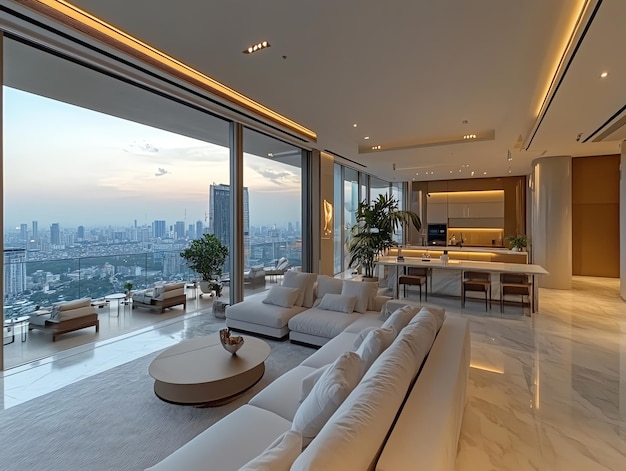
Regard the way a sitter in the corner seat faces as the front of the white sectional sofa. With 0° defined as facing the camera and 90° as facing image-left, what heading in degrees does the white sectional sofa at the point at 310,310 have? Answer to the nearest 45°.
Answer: approximately 45°

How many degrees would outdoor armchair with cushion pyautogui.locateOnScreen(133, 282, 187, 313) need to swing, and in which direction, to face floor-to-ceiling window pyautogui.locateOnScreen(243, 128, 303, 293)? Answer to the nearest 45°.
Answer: approximately 135° to its right

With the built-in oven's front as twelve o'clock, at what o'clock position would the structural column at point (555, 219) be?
The structural column is roughly at 11 o'clock from the built-in oven.

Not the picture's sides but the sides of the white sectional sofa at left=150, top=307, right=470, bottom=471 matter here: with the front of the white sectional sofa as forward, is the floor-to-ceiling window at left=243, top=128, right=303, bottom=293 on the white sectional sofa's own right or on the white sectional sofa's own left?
on the white sectional sofa's own right

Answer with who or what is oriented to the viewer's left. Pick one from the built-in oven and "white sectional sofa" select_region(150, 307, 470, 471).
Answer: the white sectional sofa

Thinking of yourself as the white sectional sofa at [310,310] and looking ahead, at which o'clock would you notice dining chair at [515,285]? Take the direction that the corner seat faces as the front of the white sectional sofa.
The dining chair is roughly at 7 o'clock from the white sectional sofa.

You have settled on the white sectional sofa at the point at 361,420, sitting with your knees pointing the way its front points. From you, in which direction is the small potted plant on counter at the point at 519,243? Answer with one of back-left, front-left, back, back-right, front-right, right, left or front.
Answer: back-right

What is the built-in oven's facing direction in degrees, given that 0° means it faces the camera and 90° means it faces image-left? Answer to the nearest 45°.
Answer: approximately 0°

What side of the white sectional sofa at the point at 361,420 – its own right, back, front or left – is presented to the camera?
left
